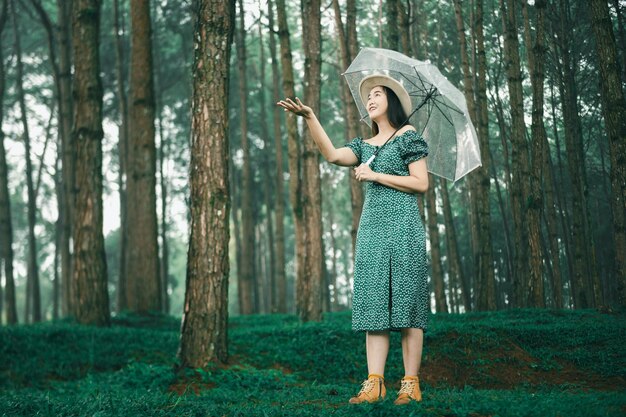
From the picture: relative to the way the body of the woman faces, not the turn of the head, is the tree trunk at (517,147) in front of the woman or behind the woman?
behind

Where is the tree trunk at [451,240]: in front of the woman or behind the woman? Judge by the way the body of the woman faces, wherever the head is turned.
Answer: behind

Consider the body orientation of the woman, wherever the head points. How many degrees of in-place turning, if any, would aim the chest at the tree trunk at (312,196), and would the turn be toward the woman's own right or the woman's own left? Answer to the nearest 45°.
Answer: approximately 135° to the woman's own right

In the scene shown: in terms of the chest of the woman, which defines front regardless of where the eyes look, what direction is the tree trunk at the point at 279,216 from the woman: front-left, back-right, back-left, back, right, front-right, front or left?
back-right

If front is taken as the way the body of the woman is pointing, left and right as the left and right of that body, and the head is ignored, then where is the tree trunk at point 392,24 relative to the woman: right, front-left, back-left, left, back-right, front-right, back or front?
back-right

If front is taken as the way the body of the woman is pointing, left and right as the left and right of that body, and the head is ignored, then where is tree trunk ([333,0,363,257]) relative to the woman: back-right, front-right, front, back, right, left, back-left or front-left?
back-right

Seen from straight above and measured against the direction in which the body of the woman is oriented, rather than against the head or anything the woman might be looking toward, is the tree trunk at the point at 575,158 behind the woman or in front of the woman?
behind

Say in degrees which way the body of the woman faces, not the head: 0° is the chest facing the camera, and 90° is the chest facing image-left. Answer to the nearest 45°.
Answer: approximately 45°

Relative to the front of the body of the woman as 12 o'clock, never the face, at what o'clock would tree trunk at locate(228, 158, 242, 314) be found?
The tree trunk is roughly at 4 o'clock from the woman.

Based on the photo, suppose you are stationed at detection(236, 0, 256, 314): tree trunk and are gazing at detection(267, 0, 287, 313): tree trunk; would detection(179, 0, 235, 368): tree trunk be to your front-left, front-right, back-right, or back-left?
back-right

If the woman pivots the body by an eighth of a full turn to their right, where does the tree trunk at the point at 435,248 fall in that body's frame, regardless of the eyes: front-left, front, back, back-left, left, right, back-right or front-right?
right
